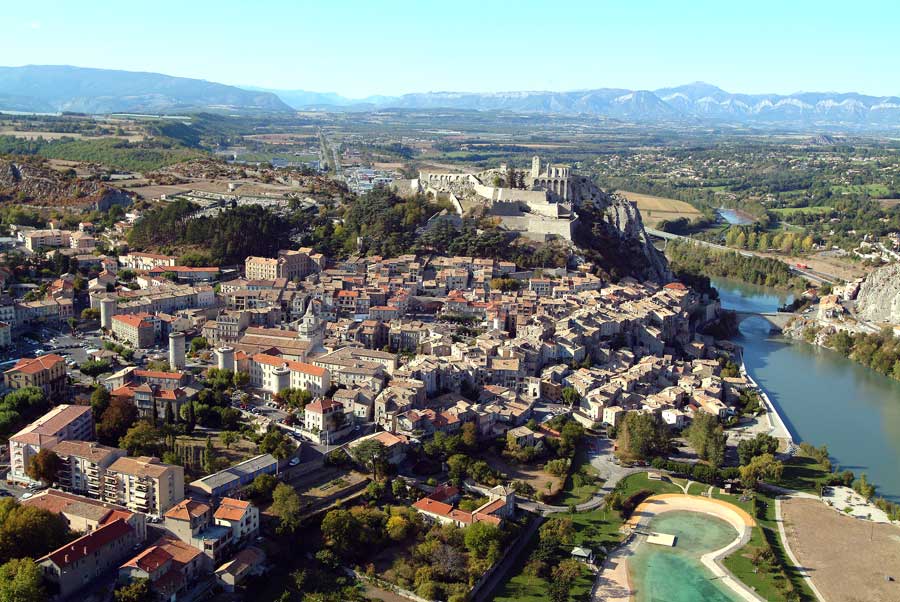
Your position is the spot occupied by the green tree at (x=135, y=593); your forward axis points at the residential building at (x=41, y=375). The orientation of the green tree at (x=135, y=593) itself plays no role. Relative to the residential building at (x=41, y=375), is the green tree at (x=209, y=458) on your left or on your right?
right

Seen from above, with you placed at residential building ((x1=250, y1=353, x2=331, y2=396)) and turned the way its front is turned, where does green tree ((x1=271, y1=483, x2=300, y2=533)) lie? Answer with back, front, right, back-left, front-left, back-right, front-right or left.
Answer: front-left

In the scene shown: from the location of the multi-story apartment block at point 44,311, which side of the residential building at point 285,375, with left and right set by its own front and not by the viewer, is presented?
right

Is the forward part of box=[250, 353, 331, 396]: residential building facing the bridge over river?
no

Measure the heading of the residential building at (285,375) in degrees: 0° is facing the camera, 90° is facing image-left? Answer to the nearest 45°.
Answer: approximately 45°

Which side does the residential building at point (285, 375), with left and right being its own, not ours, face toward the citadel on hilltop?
back

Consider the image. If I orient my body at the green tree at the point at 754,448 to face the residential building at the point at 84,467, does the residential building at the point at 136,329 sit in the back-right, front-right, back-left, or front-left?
front-right

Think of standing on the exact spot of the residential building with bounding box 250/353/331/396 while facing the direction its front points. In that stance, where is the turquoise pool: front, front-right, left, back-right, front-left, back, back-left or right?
left

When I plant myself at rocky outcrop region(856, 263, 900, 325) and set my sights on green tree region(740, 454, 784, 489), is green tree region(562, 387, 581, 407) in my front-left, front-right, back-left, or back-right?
front-right

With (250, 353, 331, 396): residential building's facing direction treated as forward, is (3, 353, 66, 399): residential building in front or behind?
in front

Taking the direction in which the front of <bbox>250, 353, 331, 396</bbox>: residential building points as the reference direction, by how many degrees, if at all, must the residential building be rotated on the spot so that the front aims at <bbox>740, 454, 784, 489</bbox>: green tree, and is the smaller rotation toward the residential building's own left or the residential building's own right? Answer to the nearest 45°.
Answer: approximately 135° to the residential building's own left

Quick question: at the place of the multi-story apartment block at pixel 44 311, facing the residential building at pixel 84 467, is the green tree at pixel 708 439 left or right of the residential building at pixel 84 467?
left

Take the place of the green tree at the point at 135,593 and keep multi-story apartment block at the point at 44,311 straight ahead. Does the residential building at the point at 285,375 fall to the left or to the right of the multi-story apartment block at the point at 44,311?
right

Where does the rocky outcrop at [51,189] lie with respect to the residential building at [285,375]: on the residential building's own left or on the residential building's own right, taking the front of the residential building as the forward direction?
on the residential building's own right

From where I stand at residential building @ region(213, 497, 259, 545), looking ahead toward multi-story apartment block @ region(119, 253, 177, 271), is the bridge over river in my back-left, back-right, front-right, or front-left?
front-right

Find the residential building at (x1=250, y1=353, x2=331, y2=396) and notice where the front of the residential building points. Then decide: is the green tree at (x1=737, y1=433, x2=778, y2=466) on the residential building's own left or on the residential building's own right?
on the residential building's own left

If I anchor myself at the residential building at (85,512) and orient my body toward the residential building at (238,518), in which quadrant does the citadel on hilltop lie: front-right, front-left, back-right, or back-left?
front-left
